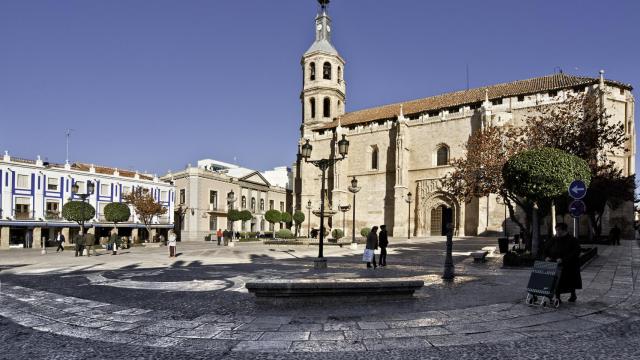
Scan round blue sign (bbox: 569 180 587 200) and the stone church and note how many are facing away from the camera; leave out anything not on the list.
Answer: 0

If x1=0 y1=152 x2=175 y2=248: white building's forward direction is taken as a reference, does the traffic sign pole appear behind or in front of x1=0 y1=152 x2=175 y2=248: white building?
in front

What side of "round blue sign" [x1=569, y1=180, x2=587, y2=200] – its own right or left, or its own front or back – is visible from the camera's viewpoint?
front

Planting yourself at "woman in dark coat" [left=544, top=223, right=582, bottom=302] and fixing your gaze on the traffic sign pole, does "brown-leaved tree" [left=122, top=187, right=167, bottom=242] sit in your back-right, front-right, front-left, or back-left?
front-left

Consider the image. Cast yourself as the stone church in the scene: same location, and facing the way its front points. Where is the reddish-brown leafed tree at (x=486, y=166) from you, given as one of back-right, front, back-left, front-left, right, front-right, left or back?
front-left

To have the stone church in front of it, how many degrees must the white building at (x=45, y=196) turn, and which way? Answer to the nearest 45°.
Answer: approximately 45° to its left

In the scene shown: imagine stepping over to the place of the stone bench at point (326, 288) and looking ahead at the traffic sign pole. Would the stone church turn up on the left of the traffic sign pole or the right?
left

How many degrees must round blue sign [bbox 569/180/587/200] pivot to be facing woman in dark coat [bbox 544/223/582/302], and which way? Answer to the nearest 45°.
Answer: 0° — it already faces them

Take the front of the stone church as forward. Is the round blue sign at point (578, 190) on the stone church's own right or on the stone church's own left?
on the stone church's own left

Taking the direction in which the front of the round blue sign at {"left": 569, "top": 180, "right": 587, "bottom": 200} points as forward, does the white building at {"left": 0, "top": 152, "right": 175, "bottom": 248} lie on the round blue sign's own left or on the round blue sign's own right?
on the round blue sign's own right

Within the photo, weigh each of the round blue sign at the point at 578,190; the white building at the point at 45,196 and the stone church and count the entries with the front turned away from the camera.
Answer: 0

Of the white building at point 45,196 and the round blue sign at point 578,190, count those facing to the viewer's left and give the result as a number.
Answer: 0

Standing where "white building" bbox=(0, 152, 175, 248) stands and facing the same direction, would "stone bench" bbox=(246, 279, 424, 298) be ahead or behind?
ahead
